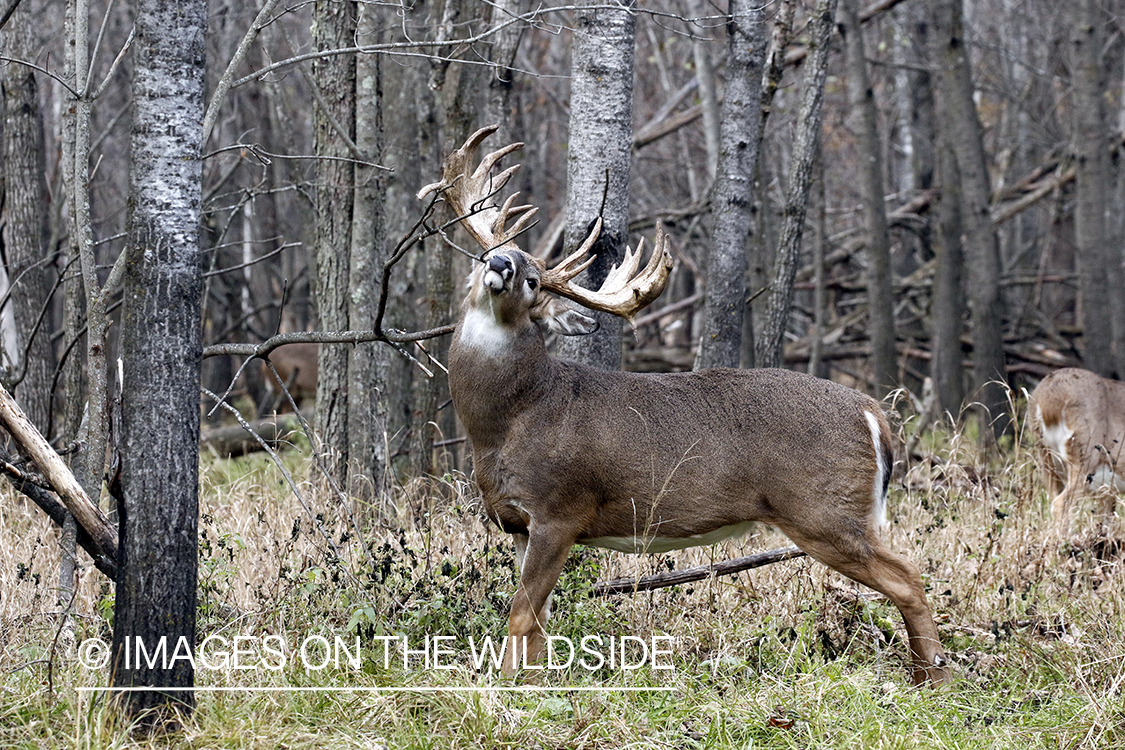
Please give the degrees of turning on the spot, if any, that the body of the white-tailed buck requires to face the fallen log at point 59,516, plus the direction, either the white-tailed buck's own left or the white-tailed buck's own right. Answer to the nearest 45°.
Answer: approximately 45° to the white-tailed buck's own left

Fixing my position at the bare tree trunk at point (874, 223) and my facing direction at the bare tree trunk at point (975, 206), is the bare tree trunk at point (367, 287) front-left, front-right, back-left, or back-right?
back-right

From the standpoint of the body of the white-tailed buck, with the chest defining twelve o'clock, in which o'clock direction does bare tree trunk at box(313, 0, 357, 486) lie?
The bare tree trunk is roughly at 2 o'clock from the white-tailed buck.

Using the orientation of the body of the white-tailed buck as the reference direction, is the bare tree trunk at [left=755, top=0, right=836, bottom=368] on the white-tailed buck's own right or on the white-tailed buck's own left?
on the white-tailed buck's own right

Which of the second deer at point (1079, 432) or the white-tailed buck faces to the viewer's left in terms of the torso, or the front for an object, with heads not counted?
the white-tailed buck

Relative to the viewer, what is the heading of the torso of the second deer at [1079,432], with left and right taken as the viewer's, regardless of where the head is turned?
facing away from the viewer and to the right of the viewer

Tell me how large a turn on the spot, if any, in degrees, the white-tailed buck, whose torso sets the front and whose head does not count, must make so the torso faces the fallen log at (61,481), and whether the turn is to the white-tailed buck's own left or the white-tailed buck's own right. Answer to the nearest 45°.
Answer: approximately 45° to the white-tailed buck's own left

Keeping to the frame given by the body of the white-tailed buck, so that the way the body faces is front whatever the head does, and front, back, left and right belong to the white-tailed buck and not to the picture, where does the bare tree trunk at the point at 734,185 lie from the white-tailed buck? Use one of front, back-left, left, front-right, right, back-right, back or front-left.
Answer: right

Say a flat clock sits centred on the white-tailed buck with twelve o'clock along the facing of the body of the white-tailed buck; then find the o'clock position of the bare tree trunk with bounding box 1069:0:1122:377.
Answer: The bare tree trunk is roughly at 4 o'clock from the white-tailed buck.

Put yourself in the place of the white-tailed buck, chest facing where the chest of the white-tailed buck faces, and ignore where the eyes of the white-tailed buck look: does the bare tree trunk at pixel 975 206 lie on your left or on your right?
on your right

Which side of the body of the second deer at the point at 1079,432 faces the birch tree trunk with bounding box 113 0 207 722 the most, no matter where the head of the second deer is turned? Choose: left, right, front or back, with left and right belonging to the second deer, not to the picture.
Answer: back

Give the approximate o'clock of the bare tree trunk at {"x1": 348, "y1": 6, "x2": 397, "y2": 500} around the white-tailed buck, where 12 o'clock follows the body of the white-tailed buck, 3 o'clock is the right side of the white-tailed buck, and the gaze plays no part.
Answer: The bare tree trunk is roughly at 2 o'clock from the white-tailed buck.

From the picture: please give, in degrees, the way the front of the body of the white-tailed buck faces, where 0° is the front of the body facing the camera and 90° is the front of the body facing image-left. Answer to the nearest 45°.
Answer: approximately 90°

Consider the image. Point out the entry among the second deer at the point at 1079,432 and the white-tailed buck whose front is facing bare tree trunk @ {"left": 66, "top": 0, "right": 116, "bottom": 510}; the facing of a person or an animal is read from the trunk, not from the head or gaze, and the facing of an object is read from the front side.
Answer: the white-tailed buck
